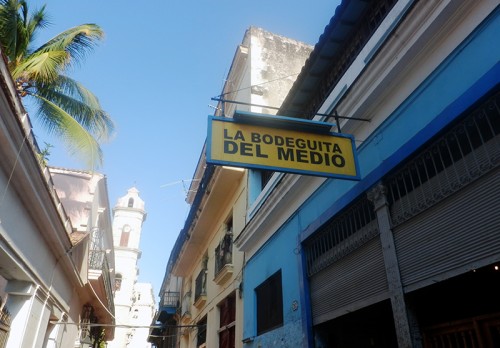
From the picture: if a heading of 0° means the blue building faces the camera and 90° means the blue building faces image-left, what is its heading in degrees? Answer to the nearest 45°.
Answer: approximately 45°

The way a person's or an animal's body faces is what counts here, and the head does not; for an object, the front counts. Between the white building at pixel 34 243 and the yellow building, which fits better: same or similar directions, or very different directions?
very different directions

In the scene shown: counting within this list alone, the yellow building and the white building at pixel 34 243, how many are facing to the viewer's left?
1

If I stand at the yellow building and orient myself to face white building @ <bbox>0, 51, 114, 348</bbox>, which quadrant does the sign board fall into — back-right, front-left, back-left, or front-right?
front-left

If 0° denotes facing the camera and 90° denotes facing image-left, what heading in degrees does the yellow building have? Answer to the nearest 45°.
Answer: approximately 90°

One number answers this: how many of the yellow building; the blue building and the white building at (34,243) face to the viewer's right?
1

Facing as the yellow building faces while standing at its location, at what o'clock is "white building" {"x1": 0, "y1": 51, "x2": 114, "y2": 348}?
The white building is roughly at 10 o'clock from the yellow building.

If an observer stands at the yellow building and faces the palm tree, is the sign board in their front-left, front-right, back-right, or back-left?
front-left

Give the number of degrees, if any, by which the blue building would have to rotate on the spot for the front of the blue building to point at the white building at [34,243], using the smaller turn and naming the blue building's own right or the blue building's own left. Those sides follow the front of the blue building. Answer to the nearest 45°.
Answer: approximately 45° to the blue building's own right

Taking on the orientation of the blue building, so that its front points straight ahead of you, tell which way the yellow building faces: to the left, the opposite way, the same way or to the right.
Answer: the same way

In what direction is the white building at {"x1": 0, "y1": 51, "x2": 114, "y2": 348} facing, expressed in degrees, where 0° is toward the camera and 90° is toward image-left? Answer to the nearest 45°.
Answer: approximately 270°

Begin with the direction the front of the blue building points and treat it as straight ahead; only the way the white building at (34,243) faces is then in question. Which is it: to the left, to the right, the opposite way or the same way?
the opposite way

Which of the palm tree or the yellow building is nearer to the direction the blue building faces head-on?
the palm tree

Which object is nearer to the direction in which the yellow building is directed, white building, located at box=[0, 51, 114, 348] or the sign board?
the white building

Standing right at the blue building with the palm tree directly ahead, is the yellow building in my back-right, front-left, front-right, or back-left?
front-right
